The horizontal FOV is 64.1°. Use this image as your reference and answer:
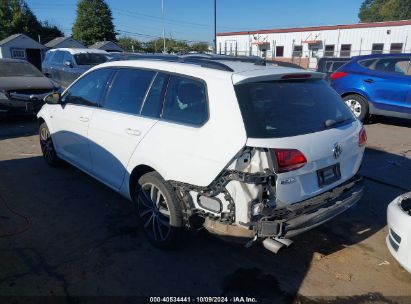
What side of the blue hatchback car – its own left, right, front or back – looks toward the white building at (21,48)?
back

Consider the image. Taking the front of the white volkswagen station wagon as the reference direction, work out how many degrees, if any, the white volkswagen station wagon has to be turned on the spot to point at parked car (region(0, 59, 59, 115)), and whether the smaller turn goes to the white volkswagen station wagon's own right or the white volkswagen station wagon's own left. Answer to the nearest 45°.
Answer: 0° — it already faces it

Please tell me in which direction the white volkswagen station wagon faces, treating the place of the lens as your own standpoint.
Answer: facing away from the viewer and to the left of the viewer

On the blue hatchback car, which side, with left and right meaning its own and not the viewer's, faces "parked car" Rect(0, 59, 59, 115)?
back

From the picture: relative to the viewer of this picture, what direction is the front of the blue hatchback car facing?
facing to the right of the viewer

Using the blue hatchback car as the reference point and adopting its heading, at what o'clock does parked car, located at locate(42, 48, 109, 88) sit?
The parked car is roughly at 6 o'clock from the blue hatchback car.

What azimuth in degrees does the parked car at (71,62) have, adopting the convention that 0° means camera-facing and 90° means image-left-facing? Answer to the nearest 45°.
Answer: approximately 315°

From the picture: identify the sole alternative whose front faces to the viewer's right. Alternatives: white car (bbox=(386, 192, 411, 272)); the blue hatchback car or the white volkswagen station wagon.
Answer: the blue hatchback car

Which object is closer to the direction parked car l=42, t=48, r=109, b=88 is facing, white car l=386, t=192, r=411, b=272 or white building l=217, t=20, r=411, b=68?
the white car
